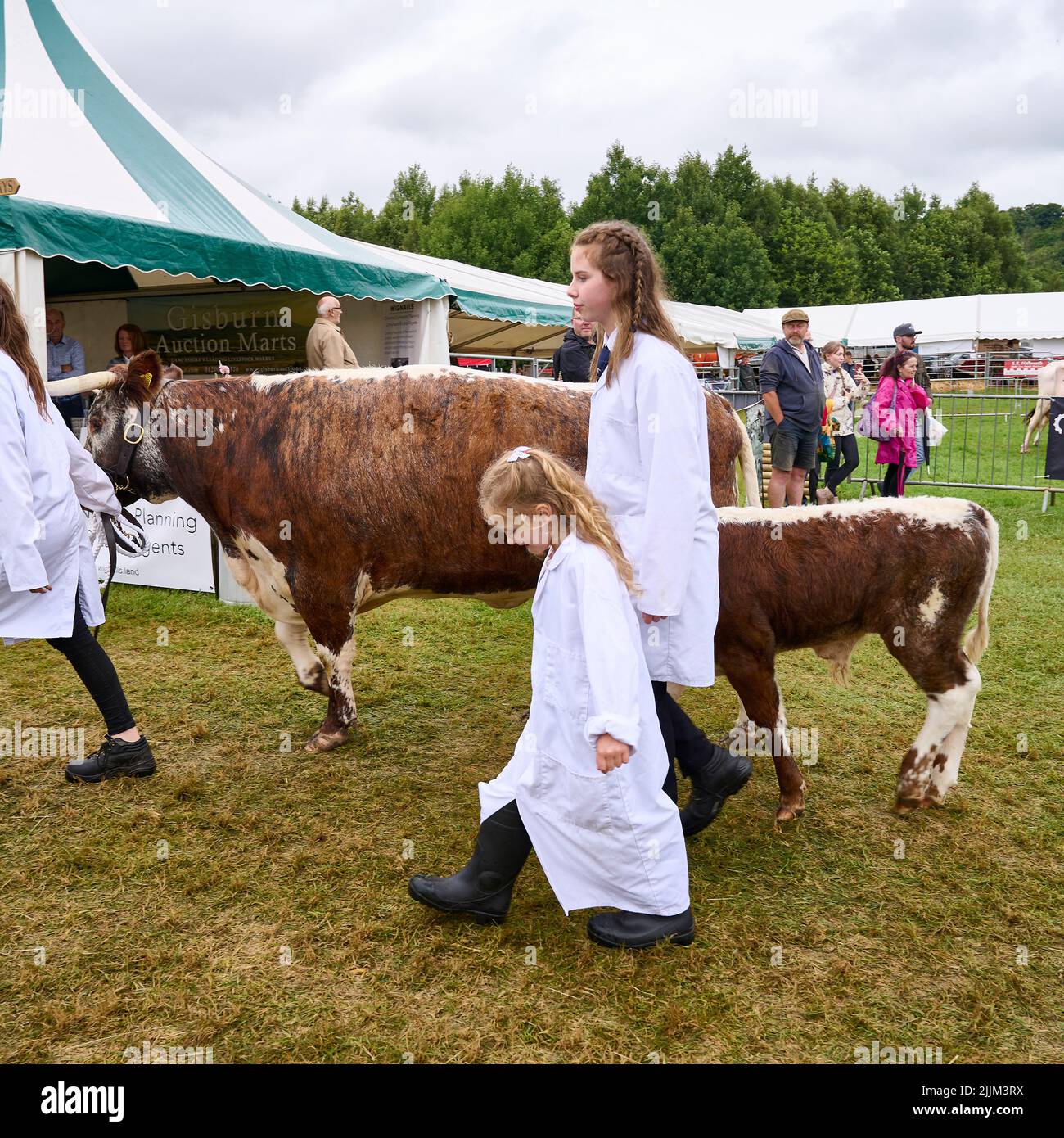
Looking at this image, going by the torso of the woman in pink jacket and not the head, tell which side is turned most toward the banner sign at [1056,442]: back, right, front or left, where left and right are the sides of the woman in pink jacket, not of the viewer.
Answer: left

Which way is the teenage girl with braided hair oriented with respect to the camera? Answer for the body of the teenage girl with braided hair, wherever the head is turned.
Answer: to the viewer's left

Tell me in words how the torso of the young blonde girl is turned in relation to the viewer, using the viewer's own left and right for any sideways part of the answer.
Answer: facing to the left of the viewer

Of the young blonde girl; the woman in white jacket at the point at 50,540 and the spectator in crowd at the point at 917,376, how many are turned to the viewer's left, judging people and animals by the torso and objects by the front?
2

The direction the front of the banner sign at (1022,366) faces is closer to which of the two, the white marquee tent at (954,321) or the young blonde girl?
the young blonde girl

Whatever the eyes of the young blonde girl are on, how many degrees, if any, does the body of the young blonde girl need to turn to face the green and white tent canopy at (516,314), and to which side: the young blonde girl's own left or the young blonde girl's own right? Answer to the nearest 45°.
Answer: approximately 90° to the young blonde girl's own right

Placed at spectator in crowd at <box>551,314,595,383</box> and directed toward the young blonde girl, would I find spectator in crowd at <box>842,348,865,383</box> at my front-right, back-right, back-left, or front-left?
back-left

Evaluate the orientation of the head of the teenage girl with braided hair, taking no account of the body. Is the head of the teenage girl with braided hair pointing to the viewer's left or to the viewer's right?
to the viewer's left

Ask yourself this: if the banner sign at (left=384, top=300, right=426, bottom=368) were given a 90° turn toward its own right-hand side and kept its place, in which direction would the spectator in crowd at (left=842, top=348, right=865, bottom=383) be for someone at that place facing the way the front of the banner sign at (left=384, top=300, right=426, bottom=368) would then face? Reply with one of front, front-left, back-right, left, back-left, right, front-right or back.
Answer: back-right
